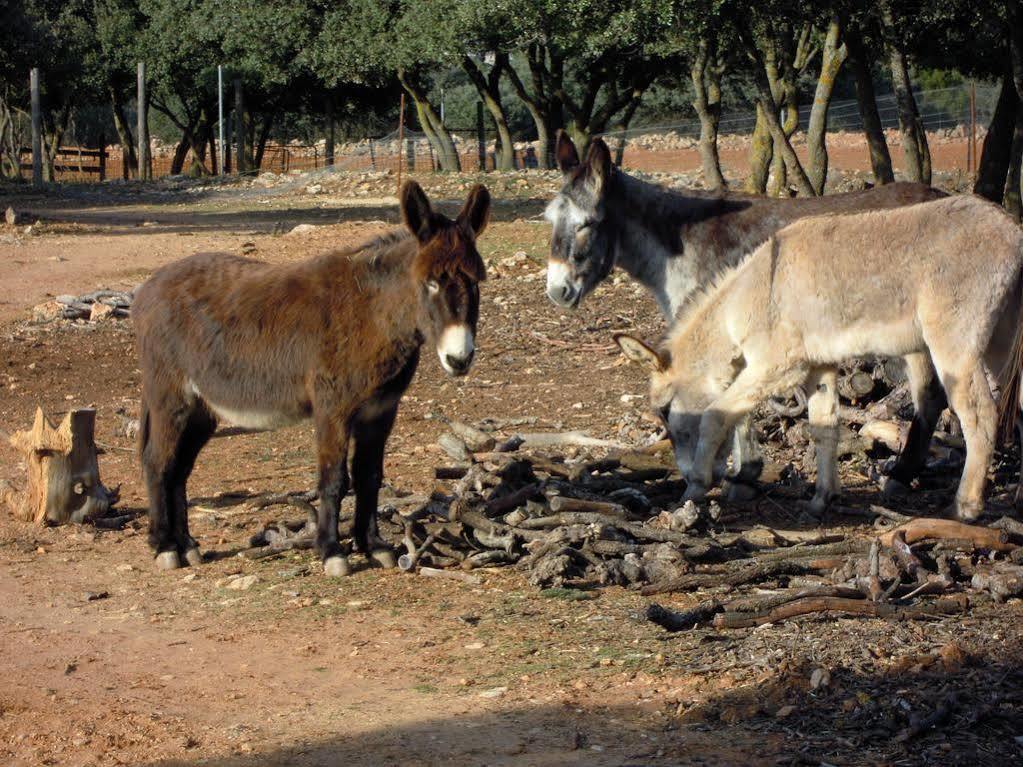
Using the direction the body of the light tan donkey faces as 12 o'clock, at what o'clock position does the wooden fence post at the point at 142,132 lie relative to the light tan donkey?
The wooden fence post is roughly at 2 o'clock from the light tan donkey.

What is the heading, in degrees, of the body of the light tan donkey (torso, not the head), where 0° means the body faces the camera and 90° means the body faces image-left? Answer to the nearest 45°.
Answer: approximately 90°

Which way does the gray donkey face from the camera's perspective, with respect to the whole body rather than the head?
to the viewer's left

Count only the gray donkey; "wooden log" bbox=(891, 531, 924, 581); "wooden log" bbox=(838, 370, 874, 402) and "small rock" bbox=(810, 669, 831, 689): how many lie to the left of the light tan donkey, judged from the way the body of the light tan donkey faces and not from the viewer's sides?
2

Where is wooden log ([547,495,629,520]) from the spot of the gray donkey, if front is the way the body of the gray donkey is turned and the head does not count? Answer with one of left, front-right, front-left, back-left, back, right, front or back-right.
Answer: left

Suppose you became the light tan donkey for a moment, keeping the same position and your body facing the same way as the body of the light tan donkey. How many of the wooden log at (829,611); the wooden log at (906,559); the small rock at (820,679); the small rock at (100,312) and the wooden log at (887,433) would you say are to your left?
3

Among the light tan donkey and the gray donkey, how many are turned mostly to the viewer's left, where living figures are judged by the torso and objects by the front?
2

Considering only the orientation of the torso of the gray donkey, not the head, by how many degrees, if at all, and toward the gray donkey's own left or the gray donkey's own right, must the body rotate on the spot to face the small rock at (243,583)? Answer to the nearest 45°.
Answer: approximately 45° to the gray donkey's own left

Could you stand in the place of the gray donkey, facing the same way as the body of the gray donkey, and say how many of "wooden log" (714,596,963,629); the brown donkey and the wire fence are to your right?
1

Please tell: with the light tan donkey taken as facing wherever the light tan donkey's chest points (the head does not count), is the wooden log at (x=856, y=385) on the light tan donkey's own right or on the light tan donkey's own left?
on the light tan donkey's own right
